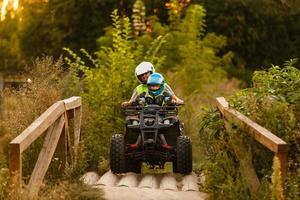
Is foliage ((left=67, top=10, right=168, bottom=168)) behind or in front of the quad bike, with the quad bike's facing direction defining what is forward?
behind

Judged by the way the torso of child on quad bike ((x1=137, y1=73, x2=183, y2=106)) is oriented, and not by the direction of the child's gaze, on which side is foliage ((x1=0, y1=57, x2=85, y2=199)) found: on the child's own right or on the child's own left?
on the child's own right

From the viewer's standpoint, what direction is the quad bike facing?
toward the camera

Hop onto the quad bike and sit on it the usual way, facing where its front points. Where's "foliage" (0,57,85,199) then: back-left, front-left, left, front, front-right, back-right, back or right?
right

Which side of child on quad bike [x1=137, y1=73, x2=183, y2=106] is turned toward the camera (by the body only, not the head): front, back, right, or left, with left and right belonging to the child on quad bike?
front
